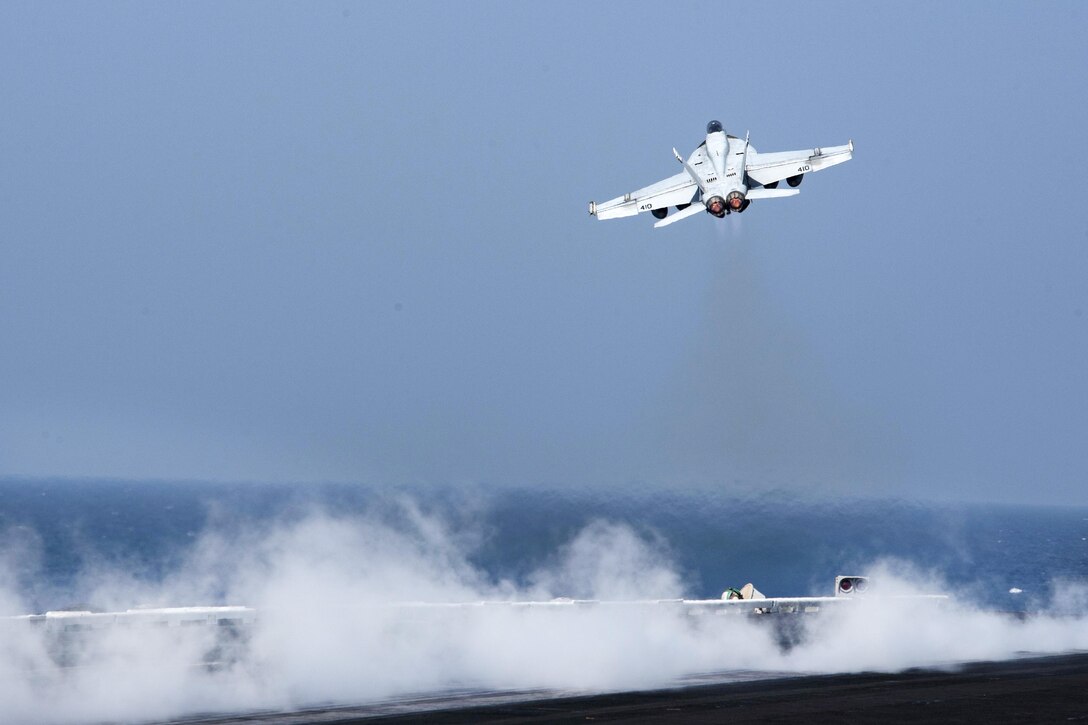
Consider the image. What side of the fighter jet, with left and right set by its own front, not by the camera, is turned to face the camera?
back
